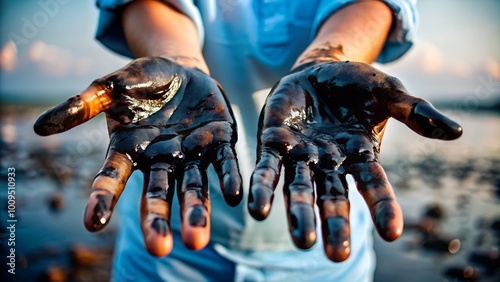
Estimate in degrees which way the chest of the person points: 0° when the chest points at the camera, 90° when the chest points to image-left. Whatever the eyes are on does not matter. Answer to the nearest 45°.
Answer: approximately 0°
